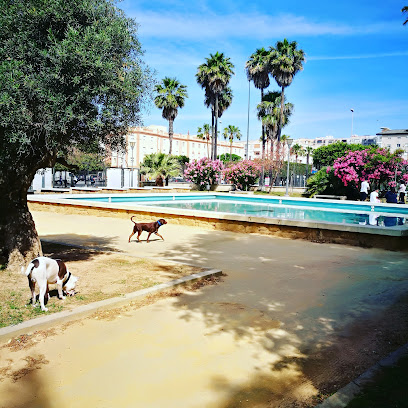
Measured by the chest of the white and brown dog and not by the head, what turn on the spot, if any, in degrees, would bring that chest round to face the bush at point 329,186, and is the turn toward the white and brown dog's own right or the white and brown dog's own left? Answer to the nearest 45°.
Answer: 0° — it already faces it

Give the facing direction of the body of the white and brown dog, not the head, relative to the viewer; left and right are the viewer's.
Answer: facing away from the viewer and to the right of the viewer

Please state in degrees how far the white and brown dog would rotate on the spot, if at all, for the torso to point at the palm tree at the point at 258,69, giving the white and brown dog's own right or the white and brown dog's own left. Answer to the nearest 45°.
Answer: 0° — it already faces it

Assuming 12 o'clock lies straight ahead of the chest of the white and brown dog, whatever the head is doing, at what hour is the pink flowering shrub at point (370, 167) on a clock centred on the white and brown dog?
The pink flowering shrub is roughly at 12 o'clock from the white and brown dog.

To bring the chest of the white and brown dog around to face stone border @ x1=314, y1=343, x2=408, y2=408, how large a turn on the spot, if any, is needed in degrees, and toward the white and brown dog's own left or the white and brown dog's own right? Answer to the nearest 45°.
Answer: approximately 90° to the white and brown dog's own right

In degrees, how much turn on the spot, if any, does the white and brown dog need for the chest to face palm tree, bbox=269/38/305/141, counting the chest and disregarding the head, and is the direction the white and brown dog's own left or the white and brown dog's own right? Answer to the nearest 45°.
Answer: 0° — it already faces it
